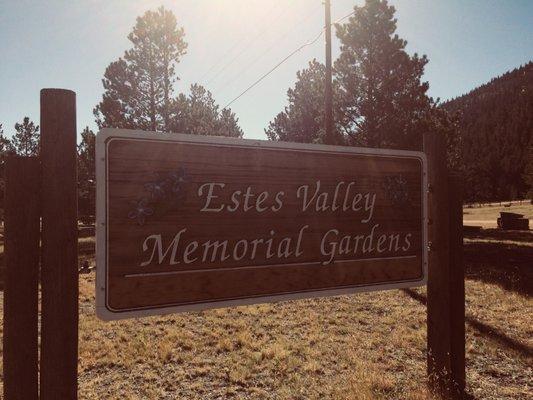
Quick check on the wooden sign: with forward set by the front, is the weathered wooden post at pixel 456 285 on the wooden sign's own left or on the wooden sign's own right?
on the wooden sign's own left

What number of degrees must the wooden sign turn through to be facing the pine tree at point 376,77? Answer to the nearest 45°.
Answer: approximately 135° to its left

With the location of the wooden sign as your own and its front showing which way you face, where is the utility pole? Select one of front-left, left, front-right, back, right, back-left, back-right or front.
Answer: back-left

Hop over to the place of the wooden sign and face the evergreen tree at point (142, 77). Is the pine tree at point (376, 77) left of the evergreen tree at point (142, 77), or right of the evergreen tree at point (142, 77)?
right

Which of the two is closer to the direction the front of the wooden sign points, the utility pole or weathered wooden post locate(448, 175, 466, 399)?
the weathered wooden post

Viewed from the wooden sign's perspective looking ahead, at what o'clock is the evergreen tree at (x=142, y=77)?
The evergreen tree is roughly at 7 o'clock from the wooden sign.

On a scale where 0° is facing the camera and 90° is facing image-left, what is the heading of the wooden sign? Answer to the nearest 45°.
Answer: approximately 315°

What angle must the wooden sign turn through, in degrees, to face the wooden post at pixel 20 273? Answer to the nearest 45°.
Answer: approximately 90° to its right

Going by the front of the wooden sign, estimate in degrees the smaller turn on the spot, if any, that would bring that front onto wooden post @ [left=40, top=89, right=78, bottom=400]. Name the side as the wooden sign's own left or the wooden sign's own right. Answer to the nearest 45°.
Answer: approximately 90° to the wooden sign's own right
